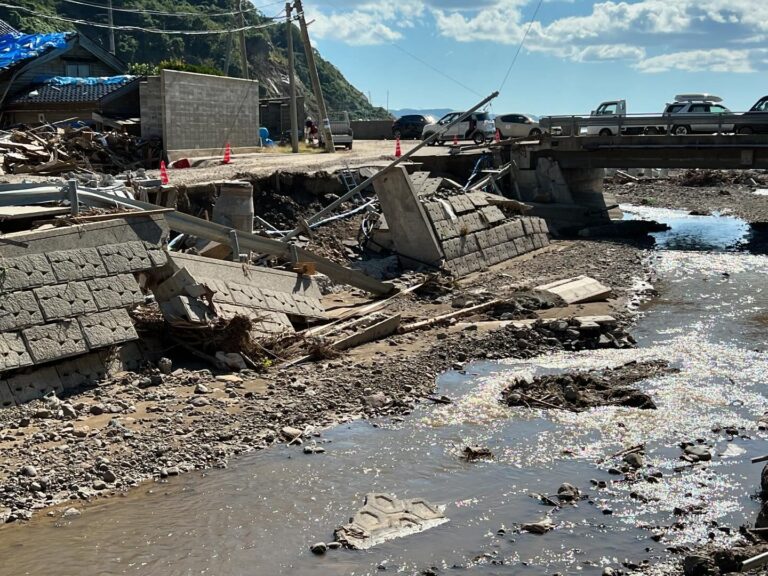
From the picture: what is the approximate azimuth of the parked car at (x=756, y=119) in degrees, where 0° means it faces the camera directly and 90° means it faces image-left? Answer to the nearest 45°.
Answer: approximately 90°

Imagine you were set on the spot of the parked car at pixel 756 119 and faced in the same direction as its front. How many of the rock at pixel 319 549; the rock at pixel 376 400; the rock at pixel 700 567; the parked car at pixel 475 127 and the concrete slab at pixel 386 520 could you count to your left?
4

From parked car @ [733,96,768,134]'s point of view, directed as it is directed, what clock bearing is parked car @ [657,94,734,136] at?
parked car @ [657,94,734,136] is roughly at 1 o'clock from parked car @ [733,96,768,134].

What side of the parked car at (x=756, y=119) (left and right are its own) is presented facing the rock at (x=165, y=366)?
left

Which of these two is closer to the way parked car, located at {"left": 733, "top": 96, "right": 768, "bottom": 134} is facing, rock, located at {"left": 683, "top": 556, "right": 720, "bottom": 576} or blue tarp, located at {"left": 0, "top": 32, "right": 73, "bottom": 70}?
the blue tarp

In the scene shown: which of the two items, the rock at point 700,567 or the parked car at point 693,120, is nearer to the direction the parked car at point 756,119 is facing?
the parked car

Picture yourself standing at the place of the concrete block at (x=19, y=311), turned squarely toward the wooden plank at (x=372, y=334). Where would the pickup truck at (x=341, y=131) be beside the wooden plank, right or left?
left

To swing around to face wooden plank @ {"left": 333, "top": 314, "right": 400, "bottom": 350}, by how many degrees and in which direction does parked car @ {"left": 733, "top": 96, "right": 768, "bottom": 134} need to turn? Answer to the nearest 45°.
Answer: approximately 90° to its left

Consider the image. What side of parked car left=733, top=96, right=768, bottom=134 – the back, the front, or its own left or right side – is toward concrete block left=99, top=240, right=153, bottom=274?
left

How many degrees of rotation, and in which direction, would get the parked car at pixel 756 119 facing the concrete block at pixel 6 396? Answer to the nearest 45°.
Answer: approximately 90° to its left

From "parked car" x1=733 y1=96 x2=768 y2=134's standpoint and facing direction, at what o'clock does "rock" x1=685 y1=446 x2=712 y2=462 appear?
The rock is roughly at 9 o'clock from the parked car.

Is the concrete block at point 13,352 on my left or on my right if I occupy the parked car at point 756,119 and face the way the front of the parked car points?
on my left

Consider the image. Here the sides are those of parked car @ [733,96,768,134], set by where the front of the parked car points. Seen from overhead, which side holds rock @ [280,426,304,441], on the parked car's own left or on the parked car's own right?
on the parked car's own left
